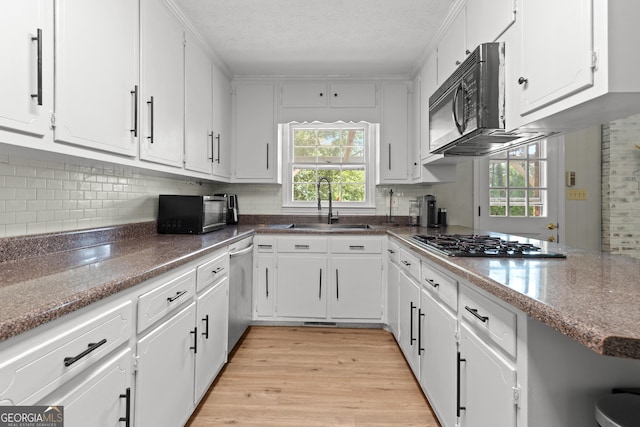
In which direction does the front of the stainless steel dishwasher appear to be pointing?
to the viewer's right

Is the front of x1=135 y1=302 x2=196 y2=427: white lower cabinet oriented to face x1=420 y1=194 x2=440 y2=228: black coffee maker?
no

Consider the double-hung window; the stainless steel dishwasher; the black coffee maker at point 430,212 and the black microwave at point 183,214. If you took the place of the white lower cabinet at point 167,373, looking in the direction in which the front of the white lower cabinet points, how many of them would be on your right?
0

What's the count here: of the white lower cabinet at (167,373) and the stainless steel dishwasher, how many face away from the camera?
0

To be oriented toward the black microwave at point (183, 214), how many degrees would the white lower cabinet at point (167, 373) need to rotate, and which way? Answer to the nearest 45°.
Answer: approximately 135° to its left

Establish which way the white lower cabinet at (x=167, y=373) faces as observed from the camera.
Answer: facing the viewer and to the right of the viewer

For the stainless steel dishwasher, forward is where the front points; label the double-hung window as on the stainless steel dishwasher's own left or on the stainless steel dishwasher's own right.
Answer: on the stainless steel dishwasher's own left

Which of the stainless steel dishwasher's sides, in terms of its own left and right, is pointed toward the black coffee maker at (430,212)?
front

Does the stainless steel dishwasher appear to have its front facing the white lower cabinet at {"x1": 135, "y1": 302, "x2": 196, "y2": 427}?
no
